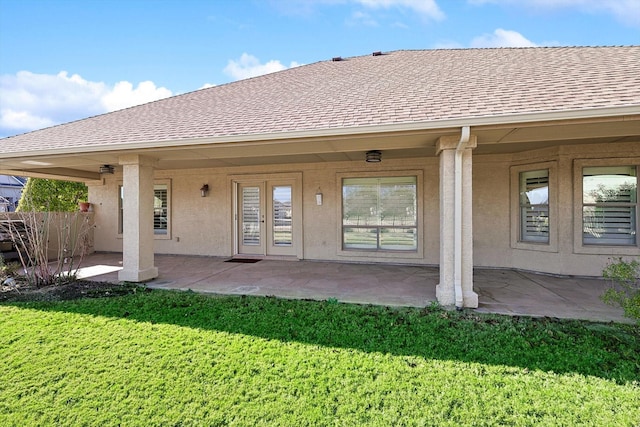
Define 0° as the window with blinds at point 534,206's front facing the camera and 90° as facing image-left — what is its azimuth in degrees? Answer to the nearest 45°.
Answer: approximately 45°

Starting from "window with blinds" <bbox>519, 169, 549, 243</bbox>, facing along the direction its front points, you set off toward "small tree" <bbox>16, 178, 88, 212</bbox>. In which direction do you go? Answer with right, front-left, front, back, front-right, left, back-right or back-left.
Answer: front-right
